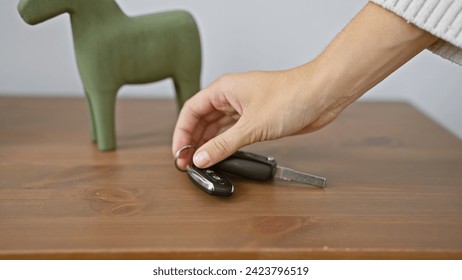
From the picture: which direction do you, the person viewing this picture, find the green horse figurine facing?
facing to the left of the viewer
